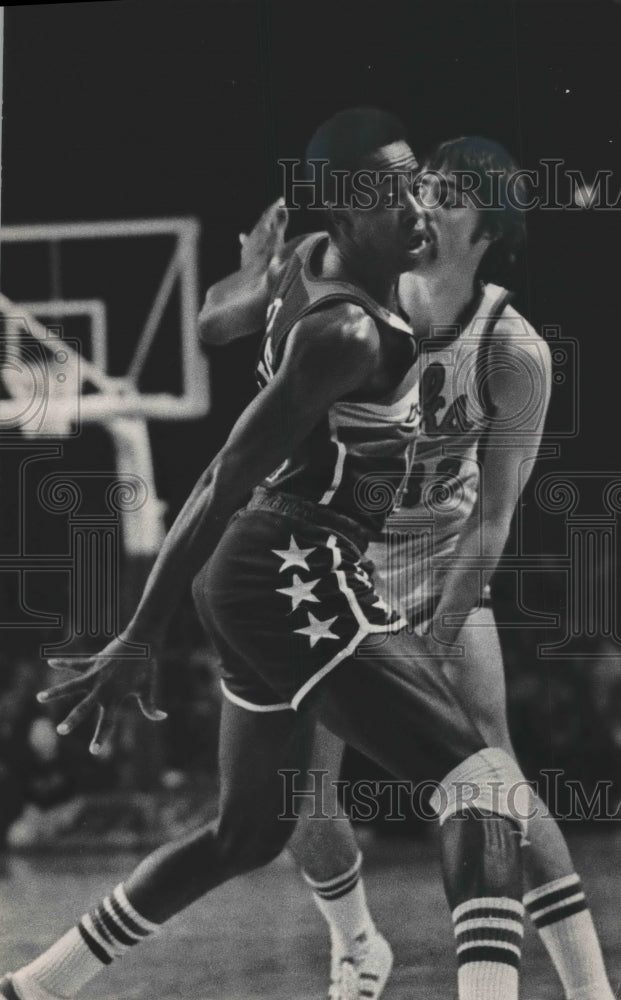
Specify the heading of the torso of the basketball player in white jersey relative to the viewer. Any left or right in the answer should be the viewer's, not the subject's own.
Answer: facing the viewer and to the left of the viewer

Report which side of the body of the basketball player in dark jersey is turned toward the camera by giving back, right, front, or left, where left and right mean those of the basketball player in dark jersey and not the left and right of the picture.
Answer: right
